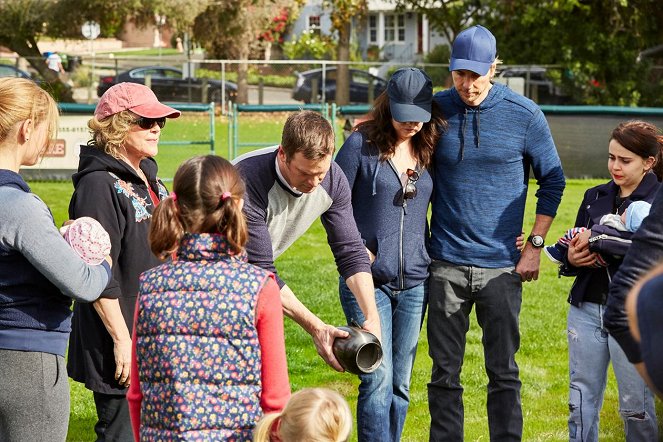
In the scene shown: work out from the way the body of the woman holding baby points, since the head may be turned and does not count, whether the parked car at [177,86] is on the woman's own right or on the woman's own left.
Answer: on the woman's own right

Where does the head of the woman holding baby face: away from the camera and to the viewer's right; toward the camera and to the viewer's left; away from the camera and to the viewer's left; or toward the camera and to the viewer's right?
toward the camera and to the viewer's left

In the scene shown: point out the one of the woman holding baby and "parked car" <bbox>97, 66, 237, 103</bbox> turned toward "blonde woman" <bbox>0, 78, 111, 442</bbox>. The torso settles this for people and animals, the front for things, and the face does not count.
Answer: the woman holding baby

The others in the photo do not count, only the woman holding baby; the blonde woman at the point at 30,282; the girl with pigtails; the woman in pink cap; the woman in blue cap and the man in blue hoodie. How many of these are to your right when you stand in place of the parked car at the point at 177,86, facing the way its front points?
6

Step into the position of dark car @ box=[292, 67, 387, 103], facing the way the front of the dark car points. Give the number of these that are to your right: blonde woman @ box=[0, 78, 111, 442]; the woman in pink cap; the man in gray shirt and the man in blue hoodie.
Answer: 4

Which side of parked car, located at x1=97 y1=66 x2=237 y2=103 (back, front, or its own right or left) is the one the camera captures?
right

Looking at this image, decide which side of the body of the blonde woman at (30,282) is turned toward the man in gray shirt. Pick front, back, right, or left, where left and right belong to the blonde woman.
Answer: front
